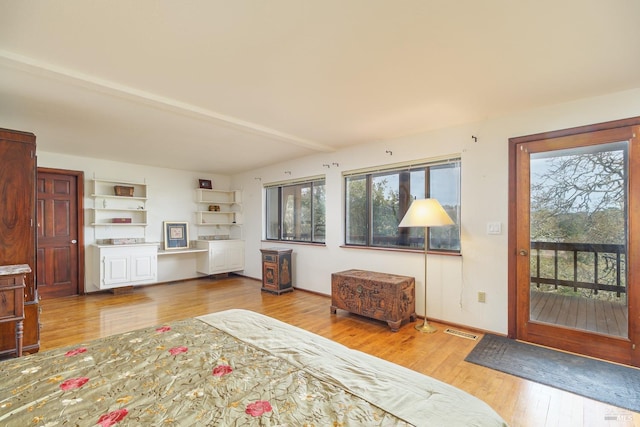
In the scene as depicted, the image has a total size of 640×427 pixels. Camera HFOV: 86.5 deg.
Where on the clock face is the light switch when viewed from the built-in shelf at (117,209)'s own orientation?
The light switch is roughly at 11 o'clock from the built-in shelf.

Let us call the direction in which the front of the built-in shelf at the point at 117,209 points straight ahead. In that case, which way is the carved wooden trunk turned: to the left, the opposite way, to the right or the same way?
to the right

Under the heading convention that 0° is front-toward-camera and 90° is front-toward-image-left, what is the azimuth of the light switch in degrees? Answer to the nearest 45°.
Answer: approximately 0°

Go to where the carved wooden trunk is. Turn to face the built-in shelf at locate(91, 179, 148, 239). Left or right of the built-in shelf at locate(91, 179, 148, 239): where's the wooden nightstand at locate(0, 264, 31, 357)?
left

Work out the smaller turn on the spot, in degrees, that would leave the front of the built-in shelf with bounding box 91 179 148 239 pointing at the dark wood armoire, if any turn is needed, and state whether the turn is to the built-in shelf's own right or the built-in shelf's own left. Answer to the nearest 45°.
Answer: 0° — it already faces it

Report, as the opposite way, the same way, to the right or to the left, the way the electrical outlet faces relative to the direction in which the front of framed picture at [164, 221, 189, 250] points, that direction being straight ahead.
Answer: to the right
